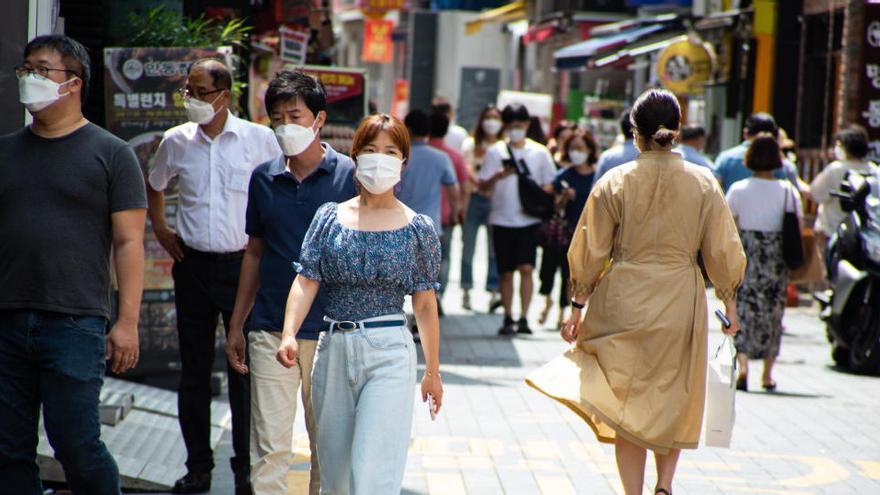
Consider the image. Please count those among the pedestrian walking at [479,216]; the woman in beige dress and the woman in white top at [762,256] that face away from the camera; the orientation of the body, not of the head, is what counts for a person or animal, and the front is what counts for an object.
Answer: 2

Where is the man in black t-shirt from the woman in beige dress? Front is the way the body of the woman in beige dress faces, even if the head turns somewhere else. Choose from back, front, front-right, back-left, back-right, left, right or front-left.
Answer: back-left

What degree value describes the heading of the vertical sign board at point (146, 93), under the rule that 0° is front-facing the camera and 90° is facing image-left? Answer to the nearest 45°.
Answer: approximately 0°

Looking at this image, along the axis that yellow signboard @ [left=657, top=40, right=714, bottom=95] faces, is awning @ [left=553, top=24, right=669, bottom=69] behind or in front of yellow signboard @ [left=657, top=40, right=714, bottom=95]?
behind

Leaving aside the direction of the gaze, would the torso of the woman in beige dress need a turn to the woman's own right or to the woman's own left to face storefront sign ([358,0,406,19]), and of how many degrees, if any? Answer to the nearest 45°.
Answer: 0° — they already face it

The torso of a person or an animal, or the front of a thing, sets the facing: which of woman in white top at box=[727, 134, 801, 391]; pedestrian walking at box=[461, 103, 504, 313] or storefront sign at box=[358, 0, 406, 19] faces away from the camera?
the woman in white top

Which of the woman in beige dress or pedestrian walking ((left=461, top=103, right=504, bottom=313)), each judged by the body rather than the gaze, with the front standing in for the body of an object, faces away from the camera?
the woman in beige dress

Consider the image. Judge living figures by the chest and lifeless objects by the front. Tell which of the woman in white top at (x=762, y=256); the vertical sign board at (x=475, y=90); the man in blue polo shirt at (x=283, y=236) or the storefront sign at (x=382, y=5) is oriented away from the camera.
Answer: the woman in white top

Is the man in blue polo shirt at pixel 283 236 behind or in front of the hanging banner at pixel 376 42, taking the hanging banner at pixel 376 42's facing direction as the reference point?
in front

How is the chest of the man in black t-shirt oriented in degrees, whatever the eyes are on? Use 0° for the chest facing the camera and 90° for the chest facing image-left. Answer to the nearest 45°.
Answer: approximately 45°

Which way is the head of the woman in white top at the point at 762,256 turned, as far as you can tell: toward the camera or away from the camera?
away from the camera

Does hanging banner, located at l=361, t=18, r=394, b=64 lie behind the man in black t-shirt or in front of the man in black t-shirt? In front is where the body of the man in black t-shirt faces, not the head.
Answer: behind
